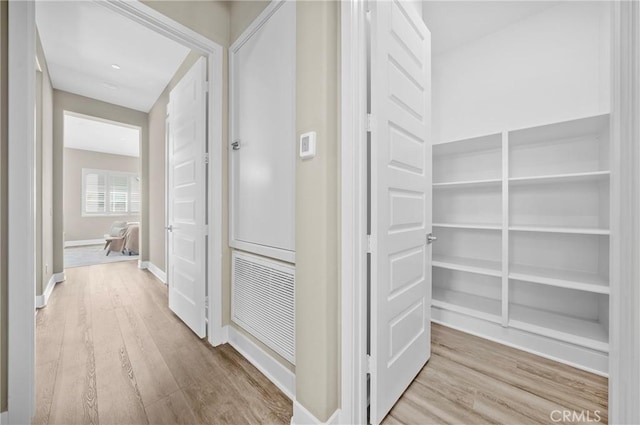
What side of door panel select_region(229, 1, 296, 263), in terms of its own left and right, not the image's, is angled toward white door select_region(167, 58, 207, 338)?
right

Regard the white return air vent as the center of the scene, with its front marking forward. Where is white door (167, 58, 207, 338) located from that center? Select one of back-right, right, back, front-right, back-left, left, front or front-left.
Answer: right

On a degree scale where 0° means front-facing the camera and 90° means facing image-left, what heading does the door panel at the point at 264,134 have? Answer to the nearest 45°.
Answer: approximately 45°

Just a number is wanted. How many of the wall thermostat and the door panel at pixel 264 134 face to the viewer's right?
0

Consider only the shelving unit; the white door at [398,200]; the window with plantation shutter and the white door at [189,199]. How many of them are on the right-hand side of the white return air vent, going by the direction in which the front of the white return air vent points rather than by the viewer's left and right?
2

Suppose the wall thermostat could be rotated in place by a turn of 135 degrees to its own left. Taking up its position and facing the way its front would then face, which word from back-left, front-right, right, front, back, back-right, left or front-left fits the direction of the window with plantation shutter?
back-left

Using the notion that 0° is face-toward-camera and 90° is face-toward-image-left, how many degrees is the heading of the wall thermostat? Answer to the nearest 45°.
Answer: approximately 45°

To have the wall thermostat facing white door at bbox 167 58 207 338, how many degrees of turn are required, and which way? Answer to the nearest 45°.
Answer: approximately 90° to its right
